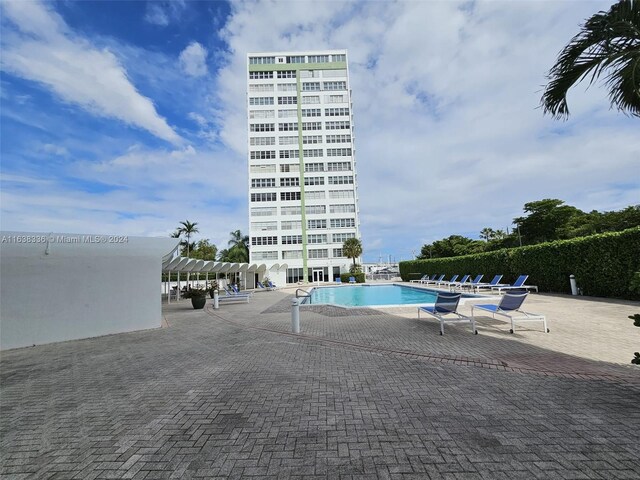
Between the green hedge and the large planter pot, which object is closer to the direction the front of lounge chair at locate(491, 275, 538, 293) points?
the large planter pot

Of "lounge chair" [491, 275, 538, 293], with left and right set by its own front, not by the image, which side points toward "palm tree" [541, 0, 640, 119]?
left

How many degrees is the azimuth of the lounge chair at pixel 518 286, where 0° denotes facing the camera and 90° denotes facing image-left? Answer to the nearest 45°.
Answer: approximately 90°

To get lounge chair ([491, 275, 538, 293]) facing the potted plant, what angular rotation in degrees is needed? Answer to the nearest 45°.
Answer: approximately 45° to its left

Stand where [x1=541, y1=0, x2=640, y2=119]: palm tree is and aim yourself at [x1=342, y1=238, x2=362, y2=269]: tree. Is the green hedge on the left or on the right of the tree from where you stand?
right

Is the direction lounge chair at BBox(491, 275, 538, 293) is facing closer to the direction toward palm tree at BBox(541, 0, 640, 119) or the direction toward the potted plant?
the potted plant

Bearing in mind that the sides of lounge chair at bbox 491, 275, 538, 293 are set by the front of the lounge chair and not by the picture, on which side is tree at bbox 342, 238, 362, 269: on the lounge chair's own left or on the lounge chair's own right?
on the lounge chair's own right

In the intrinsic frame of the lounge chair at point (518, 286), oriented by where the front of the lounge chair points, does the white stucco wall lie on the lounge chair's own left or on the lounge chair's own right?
on the lounge chair's own left

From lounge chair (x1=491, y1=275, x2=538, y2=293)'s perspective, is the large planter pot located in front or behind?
in front

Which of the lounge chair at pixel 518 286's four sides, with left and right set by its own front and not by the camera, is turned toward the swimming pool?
front
